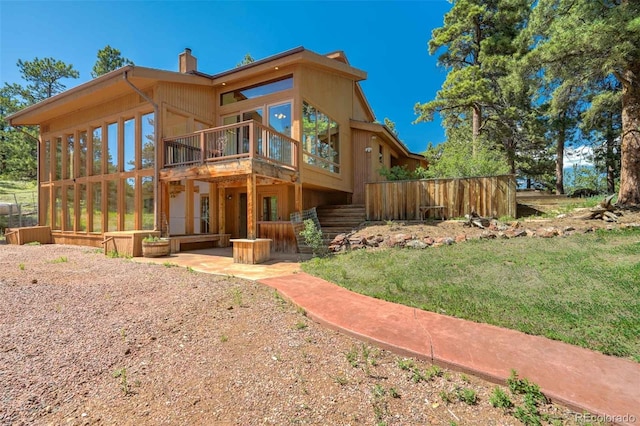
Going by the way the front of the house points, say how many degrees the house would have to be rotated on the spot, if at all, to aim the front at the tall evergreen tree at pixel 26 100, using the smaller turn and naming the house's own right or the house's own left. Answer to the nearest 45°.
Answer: approximately 90° to the house's own right

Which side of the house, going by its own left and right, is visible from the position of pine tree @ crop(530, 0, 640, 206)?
left

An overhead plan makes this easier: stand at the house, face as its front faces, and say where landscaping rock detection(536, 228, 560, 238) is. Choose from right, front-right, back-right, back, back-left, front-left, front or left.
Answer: left

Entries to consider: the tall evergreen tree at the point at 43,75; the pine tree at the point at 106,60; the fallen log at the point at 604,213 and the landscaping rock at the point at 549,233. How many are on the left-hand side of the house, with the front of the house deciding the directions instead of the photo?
2

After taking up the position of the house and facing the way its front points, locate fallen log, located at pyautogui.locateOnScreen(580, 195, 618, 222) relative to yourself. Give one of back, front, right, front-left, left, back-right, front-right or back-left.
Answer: left

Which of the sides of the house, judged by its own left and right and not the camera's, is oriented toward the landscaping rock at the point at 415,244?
left

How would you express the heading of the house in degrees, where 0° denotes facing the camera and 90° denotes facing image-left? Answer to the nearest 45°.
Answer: approximately 45°

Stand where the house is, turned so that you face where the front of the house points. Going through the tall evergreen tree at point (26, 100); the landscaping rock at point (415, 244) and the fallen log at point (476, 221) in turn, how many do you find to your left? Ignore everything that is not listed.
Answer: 2

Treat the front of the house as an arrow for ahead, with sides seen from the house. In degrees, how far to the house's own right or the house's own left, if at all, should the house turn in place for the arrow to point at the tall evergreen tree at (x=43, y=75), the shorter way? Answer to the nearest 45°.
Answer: approximately 90° to the house's own right
